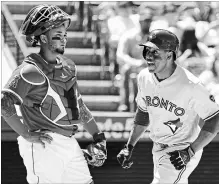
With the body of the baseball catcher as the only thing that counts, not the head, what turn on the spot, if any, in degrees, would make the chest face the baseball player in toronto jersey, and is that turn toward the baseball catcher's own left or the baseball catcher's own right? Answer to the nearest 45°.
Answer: approximately 45° to the baseball catcher's own left

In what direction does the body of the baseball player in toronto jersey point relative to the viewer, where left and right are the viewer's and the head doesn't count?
facing the viewer and to the left of the viewer

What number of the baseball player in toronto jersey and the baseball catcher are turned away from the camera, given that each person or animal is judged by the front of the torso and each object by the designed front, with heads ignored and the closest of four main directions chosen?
0

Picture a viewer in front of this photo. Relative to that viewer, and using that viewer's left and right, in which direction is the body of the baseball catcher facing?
facing the viewer and to the right of the viewer

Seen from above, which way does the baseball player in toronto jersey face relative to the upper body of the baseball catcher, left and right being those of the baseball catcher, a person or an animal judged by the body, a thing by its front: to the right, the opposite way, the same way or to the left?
to the right

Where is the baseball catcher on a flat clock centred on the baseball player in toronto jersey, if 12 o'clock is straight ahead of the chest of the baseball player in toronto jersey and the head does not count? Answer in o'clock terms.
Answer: The baseball catcher is roughly at 1 o'clock from the baseball player in toronto jersey.
